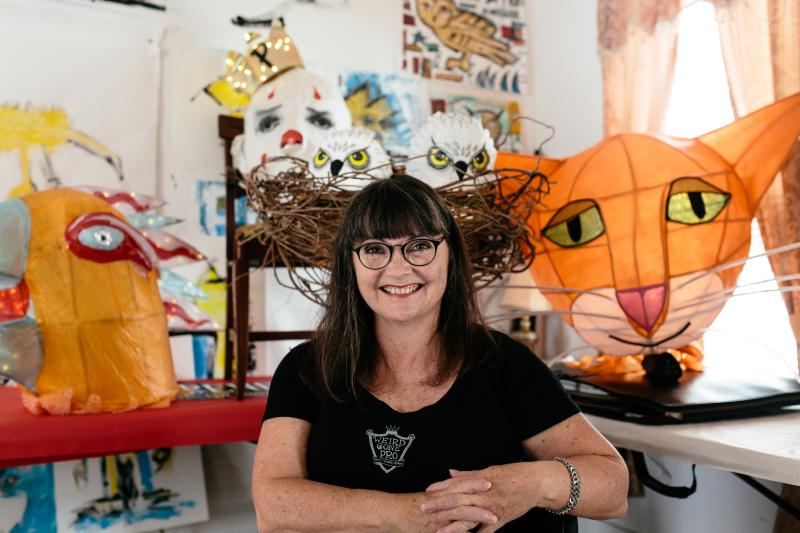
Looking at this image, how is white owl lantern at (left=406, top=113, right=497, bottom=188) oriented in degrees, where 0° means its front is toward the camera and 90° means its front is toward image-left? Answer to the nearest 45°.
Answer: approximately 0°

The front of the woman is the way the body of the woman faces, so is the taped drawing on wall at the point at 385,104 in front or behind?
behind

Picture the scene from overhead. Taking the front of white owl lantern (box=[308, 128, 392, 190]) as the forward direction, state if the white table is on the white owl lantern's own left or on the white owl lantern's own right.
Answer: on the white owl lantern's own left

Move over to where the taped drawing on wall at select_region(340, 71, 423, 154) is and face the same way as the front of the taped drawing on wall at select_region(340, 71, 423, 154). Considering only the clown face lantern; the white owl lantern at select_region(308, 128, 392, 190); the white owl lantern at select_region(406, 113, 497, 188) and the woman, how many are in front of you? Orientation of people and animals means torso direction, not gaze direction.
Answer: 4
